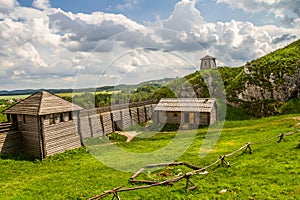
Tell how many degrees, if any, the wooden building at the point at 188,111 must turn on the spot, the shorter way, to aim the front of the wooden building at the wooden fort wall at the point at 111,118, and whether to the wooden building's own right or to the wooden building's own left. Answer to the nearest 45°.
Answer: approximately 45° to the wooden building's own right

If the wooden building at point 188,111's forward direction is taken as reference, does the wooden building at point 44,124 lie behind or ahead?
ahead

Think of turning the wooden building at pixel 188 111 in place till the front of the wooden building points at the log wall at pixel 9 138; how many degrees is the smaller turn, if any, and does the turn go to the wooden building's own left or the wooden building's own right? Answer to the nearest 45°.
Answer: approximately 45° to the wooden building's own right

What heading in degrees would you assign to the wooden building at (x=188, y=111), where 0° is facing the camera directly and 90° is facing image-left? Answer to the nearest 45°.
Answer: approximately 0°

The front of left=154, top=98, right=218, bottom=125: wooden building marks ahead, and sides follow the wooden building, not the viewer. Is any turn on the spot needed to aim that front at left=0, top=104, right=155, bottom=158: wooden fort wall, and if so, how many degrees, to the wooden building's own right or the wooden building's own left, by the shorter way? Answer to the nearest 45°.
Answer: approximately 45° to the wooden building's own right
